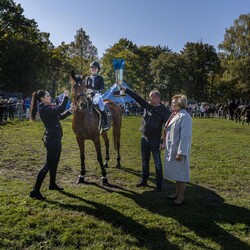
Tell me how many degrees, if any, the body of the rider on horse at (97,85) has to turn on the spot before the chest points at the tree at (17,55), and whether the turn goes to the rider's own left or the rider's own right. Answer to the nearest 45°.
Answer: approximately 135° to the rider's own right

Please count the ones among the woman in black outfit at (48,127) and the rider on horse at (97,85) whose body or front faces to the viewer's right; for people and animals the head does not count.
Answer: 1

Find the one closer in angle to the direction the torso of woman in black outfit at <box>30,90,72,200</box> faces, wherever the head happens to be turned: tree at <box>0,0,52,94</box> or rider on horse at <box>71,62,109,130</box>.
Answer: the rider on horse

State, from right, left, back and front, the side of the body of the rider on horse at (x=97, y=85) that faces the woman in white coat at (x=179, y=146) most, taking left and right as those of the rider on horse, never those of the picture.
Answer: left

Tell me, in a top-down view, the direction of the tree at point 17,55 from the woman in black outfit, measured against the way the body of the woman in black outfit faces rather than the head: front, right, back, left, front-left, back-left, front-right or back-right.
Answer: left

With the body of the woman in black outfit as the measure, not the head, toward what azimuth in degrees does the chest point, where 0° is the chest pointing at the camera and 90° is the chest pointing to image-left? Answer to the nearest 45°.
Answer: approximately 270°

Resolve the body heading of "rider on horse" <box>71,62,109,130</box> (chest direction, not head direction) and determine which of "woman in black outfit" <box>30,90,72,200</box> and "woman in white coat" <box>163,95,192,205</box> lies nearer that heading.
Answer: the woman in black outfit

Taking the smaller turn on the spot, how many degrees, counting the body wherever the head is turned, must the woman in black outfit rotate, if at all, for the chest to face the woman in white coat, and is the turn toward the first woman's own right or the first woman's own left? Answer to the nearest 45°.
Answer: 0° — they already face them

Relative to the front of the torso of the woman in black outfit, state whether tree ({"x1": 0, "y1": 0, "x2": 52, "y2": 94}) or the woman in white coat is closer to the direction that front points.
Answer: the woman in white coat

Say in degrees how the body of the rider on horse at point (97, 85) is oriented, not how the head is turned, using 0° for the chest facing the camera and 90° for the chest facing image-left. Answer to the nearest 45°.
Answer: approximately 45°

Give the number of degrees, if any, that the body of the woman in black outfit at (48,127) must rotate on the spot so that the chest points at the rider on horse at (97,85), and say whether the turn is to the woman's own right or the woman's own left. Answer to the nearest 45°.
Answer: approximately 45° to the woman's own left

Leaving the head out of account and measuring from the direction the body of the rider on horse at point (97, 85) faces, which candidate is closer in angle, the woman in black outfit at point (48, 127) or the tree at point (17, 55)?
the woman in black outfit

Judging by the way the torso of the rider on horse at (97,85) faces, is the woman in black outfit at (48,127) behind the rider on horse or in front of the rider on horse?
in front
